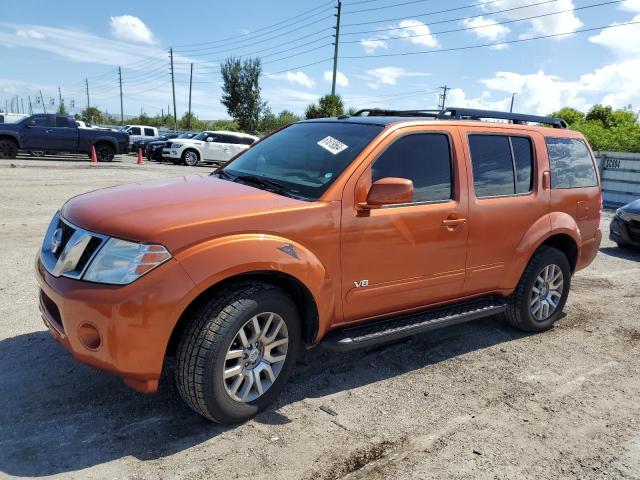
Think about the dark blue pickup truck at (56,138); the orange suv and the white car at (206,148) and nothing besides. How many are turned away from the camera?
0

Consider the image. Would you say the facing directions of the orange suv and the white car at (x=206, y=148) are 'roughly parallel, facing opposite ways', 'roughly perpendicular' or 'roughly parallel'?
roughly parallel

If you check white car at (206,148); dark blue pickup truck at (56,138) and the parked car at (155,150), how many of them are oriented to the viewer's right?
0

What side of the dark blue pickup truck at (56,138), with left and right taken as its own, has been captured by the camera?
left

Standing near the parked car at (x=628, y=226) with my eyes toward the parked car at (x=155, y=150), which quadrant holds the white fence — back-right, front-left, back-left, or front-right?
front-right

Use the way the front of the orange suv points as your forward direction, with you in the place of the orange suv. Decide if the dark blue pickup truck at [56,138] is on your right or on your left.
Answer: on your right

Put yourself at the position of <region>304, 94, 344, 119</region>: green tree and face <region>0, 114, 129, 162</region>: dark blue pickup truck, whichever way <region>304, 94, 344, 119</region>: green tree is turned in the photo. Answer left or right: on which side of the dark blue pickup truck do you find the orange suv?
left

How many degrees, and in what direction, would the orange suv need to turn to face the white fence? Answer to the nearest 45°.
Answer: approximately 180°

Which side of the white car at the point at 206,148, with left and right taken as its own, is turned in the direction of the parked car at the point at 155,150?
right

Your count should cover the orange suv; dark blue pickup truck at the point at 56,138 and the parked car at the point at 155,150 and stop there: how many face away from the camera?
0

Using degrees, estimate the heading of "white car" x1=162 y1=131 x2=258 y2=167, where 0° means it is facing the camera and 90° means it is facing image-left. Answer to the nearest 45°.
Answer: approximately 45°

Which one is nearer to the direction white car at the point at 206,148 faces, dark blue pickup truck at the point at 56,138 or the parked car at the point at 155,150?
the dark blue pickup truck

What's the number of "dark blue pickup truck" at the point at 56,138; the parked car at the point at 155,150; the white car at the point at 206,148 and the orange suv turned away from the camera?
0

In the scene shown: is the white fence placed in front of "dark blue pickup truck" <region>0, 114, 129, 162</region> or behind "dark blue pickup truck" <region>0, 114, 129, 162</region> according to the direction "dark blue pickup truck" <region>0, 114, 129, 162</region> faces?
behind

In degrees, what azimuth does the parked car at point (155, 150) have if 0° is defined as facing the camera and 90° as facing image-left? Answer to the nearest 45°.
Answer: approximately 45°

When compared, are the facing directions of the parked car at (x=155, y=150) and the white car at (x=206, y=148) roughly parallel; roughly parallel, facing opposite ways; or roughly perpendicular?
roughly parallel

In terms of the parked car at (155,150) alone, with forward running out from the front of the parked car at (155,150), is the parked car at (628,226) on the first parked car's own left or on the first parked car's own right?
on the first parked car's own left

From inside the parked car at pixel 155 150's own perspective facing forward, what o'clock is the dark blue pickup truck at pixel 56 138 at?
The dark blue pickup truck is roughly at 12 o'clock from the parked car.
